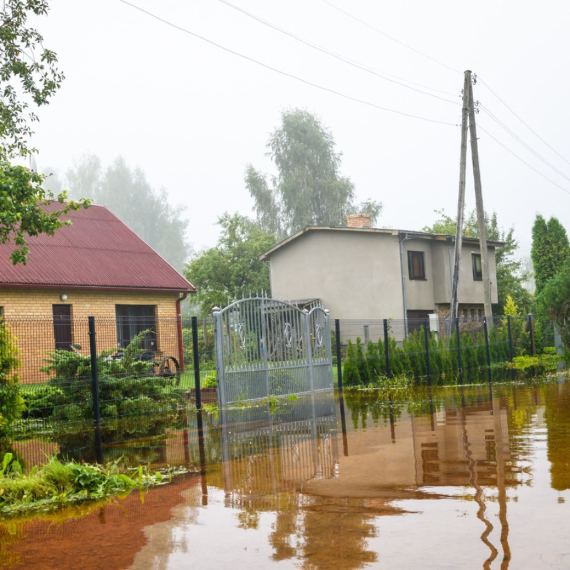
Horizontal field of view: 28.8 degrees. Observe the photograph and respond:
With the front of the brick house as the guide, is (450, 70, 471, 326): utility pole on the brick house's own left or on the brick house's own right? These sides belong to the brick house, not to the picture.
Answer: on the brick house's own left

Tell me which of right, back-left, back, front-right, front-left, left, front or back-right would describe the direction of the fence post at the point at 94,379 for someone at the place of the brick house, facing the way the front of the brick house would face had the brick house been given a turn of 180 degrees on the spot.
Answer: back

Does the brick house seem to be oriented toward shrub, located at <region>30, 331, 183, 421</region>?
yes

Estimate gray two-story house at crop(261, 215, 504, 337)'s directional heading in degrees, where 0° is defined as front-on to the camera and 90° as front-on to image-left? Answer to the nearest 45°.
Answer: approximately 315°

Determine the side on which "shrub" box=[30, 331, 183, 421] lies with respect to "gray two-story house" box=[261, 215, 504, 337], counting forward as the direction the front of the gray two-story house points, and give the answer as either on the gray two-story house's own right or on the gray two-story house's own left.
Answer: on the gray two-story house's own right

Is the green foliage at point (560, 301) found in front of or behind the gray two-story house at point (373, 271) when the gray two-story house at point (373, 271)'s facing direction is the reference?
in front

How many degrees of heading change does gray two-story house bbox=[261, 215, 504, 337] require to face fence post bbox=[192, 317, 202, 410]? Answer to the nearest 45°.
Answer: approximately 45° to its right

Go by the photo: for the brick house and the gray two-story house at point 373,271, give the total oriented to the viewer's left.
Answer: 0

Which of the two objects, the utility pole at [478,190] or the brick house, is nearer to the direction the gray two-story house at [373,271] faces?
the utility pole

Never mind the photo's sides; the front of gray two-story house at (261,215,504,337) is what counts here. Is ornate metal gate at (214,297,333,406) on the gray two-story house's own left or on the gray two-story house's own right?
on the gray two-story house's own right

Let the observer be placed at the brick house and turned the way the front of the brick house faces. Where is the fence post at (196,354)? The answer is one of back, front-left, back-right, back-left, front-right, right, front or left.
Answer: front

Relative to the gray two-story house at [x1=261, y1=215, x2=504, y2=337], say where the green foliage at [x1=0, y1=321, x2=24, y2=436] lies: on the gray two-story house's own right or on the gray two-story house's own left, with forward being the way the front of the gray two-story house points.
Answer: on the gray two-story house's own right

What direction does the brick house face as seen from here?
toward the camera
